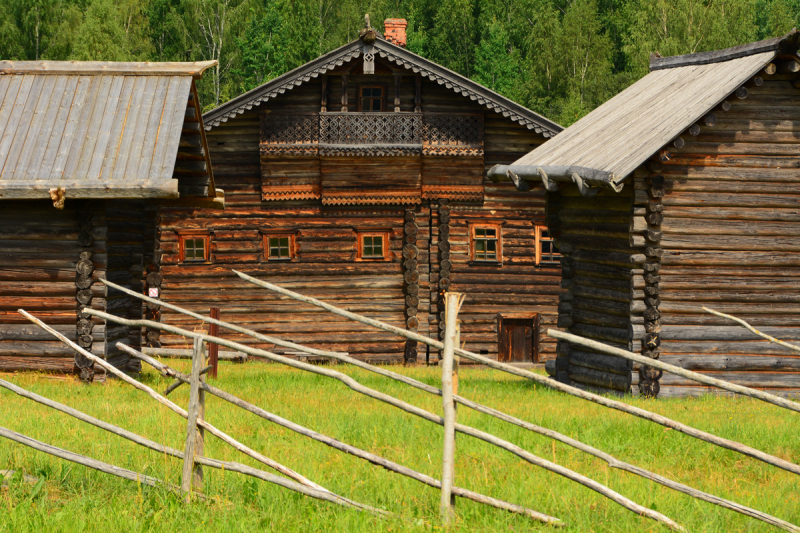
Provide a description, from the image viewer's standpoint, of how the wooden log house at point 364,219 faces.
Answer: facing the viewer

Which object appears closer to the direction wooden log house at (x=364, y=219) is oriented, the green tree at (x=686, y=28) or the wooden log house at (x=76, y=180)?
the wooden log house

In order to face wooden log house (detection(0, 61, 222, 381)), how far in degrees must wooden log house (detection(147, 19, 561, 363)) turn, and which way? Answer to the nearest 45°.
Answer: approximately 45° to its right

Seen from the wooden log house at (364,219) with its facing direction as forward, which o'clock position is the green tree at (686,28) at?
The green tree is roughly at 7 o'clock from the wooden log house.

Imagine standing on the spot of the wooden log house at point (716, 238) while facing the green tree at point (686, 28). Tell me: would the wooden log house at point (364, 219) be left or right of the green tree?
left

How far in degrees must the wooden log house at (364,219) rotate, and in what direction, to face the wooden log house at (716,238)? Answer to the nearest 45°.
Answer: approximately 45° to its left
